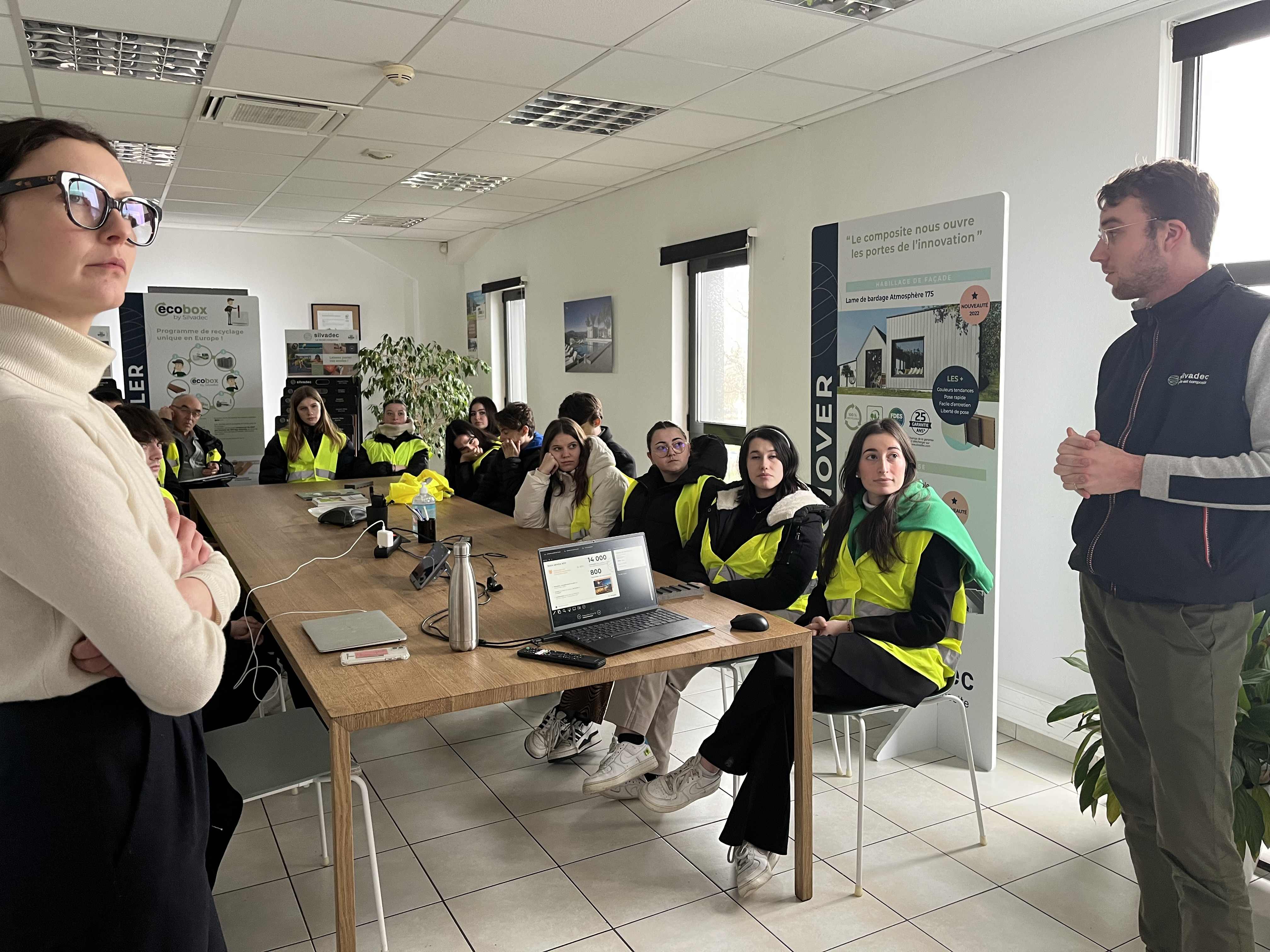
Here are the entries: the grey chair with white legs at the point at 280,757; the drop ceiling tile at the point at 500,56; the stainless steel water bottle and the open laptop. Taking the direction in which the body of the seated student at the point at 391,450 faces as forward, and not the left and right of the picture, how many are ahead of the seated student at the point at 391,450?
4

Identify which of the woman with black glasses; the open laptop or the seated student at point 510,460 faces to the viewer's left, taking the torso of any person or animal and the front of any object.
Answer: the seated student

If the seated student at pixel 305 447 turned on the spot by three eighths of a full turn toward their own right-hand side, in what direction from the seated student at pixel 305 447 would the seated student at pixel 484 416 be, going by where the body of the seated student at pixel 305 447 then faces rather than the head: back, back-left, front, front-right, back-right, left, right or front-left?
back-right

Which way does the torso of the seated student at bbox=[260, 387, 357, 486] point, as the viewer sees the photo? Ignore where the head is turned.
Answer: toward the camera

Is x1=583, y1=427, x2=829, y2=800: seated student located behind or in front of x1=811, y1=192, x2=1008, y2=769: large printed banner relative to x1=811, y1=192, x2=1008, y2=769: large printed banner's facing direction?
in front

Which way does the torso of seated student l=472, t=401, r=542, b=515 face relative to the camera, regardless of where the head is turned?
to the viewer's left

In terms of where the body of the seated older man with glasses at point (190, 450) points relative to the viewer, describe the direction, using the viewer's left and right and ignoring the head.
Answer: facing the viewer and to the right of the viewer

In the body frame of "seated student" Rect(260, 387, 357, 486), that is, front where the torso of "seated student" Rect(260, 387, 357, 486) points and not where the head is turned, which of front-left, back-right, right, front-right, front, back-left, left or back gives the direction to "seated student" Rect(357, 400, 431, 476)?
left

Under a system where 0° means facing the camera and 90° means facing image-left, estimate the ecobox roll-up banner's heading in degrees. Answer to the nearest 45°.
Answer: approximately 0°
